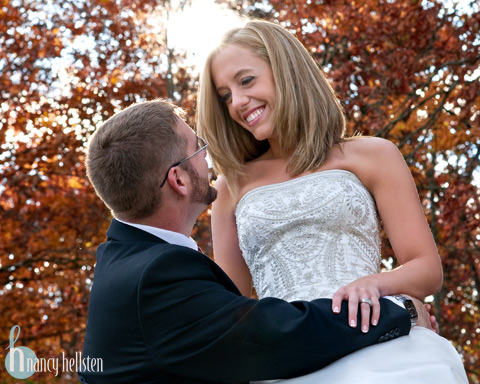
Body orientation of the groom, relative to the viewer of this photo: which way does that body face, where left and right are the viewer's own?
facing away from the viewer and to the right of the viewer
